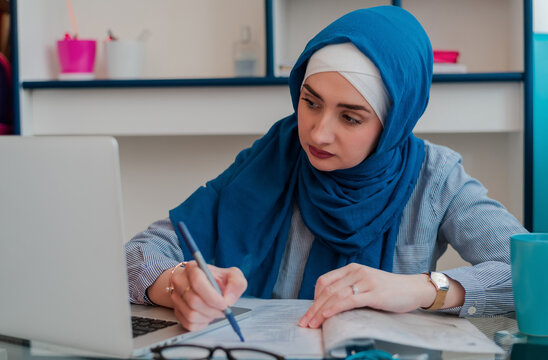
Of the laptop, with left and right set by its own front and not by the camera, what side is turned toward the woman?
front

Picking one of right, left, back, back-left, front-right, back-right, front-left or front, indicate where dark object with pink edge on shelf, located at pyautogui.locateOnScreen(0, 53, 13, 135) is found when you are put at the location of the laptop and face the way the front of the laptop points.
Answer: front-left

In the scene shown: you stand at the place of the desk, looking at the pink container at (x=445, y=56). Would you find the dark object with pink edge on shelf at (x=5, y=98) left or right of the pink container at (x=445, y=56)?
left

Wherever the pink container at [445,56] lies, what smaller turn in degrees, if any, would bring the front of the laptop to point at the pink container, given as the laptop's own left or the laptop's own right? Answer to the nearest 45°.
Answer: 0° — it already faces it

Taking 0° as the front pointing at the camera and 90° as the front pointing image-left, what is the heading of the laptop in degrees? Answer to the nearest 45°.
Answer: approximately 225°

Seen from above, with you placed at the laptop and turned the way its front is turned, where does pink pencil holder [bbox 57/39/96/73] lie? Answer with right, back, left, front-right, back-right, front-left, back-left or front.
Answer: front-left
